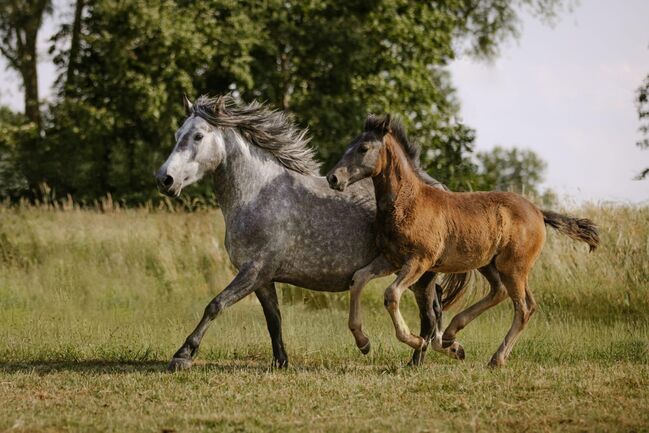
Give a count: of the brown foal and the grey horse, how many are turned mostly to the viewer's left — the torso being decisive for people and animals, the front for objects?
2

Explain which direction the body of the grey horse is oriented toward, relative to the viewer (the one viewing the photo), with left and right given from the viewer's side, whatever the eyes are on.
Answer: facing to the left of the viewer

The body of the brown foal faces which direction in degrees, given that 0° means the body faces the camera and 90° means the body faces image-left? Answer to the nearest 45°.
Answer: approximately 90°

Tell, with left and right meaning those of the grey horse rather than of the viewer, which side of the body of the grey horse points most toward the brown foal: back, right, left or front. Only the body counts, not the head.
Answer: back

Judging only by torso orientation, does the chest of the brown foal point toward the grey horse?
yes

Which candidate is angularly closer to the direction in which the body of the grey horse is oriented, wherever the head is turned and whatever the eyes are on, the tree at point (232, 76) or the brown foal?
the tree

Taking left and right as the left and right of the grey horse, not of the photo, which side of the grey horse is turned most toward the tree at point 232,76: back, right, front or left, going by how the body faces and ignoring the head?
right

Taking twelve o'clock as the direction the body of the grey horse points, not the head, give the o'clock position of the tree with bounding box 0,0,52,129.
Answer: The tree is roughly at 2 o'clock from the grey horse.
